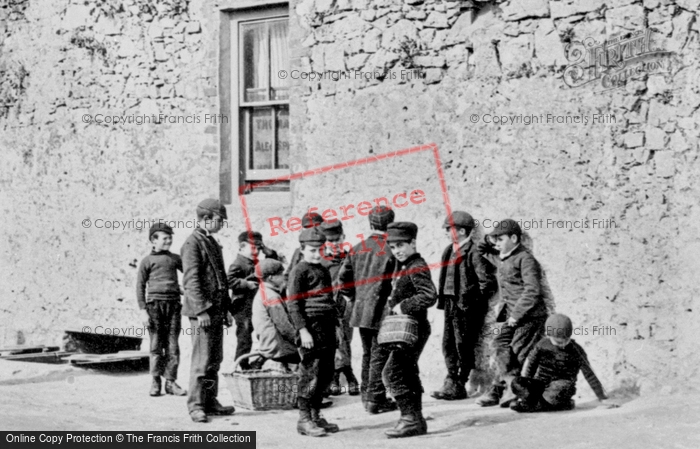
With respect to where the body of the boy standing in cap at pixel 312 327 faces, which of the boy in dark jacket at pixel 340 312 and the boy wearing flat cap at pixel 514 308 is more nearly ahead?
the boy wearing flat cap

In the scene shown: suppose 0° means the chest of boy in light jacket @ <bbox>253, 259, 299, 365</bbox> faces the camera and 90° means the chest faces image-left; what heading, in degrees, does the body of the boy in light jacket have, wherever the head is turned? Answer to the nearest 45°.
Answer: approximately 225°

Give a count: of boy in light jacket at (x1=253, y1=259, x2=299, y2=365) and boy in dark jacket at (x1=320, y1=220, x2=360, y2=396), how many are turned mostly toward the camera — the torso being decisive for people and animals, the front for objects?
1

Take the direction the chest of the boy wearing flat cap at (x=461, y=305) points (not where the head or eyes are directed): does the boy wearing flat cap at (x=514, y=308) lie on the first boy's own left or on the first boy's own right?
on the first boy's own left

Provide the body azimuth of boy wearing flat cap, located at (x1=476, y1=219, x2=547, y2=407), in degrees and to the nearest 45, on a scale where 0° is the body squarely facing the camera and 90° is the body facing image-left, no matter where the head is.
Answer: approximately 45°

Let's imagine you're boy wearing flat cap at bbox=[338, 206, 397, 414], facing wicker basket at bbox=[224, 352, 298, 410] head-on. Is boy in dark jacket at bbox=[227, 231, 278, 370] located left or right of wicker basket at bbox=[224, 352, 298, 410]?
right

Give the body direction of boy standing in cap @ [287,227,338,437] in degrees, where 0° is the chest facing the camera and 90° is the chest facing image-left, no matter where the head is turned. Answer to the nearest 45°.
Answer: approximately 315°

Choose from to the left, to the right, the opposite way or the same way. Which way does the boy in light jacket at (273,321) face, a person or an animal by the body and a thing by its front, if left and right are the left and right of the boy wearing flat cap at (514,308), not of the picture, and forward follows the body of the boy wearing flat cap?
the opposite way

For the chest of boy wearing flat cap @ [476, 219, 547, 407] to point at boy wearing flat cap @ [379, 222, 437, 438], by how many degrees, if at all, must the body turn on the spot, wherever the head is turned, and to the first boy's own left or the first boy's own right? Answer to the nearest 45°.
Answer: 0° — they already face them
